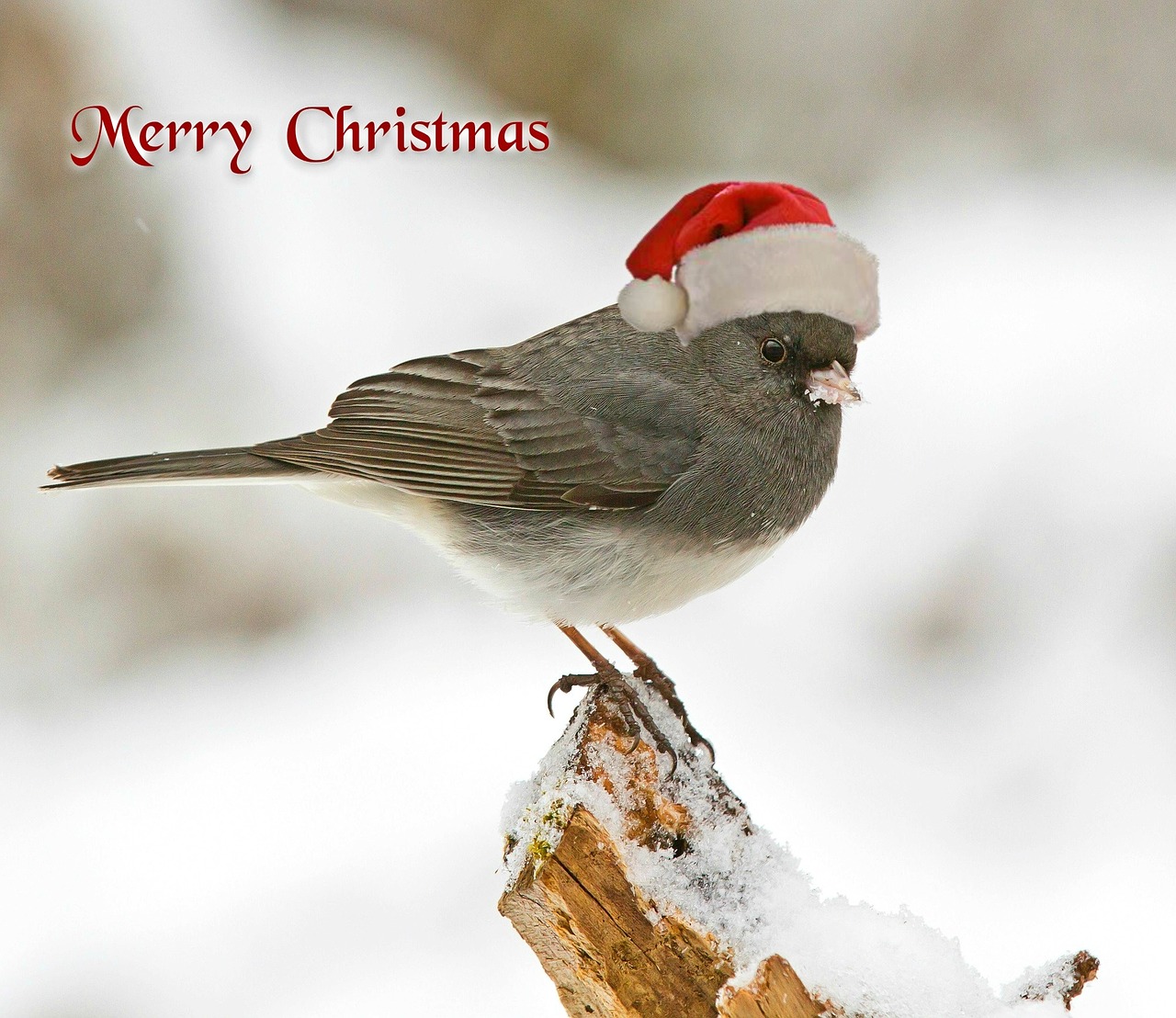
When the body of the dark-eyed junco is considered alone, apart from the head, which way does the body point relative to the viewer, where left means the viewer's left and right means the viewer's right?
facing to the right of the viewer
